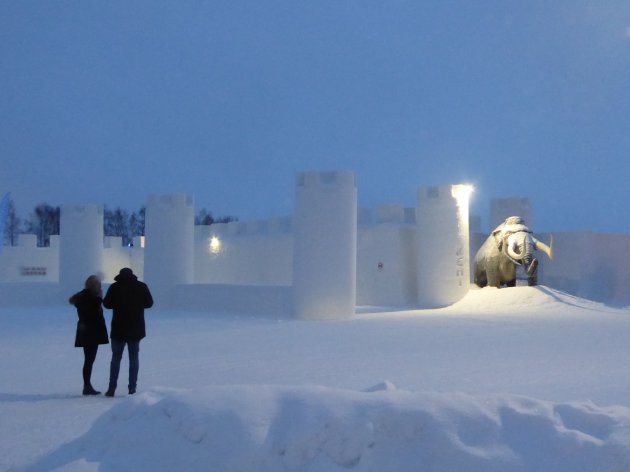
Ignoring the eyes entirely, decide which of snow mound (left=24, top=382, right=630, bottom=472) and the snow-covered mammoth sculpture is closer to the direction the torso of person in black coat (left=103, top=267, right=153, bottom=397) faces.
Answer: the snow-covered mammoth sculpture

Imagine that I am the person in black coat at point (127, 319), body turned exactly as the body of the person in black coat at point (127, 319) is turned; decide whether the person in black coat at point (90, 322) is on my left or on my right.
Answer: on my left

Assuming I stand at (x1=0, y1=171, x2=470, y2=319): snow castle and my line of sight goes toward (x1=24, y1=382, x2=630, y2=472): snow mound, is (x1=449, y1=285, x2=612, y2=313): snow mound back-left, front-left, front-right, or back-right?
front-left

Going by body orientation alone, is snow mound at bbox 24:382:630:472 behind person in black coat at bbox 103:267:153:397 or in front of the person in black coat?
behind

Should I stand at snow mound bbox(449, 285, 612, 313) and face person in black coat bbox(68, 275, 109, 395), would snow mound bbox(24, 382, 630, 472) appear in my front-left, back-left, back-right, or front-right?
front-left

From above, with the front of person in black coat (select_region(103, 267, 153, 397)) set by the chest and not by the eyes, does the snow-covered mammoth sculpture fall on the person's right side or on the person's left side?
on the person's right side

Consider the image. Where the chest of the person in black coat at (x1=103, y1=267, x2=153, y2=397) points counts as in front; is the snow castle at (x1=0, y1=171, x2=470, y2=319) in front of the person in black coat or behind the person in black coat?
in front

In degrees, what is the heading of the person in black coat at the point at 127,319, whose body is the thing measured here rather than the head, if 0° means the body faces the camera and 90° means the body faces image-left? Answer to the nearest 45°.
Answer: approximately 180°

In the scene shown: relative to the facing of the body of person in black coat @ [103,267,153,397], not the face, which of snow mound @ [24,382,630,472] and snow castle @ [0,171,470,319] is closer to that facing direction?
the snow castle
